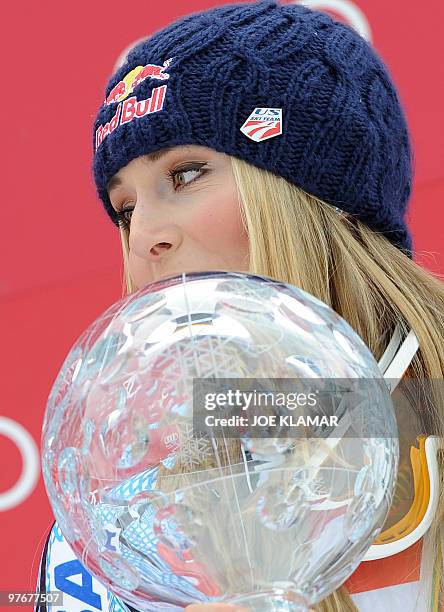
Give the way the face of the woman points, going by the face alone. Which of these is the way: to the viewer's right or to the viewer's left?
to the viewer's left

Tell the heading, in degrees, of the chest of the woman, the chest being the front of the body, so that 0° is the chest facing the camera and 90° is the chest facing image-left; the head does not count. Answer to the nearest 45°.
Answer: approximately 45°
